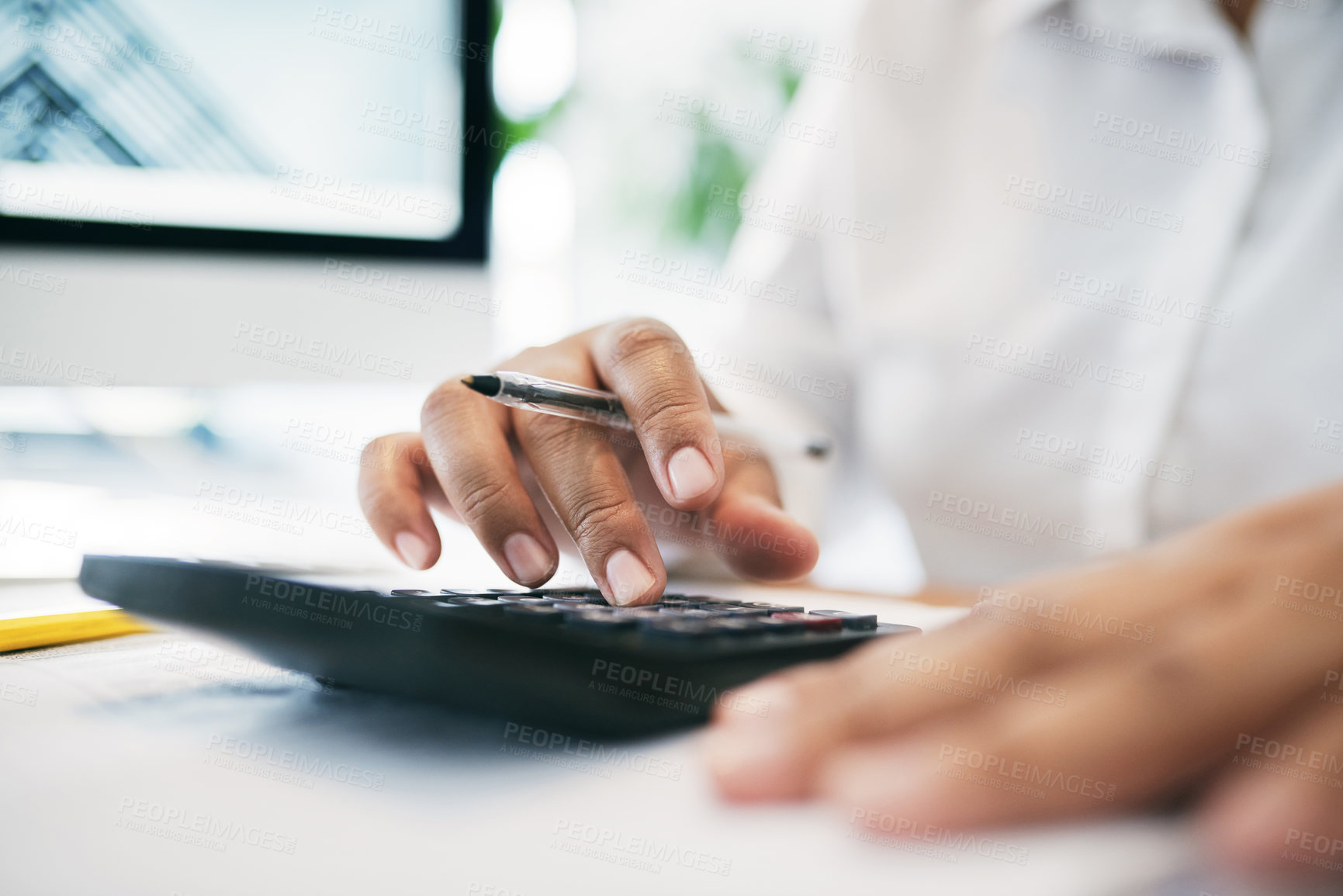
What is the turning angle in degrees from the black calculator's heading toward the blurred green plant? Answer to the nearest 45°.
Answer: approximately 135° to its left

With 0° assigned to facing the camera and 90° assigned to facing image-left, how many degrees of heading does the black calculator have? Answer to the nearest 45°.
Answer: approximately 315°
